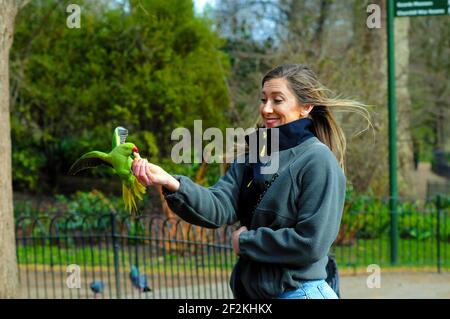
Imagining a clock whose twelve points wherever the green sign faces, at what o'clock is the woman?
The woman is roughly at 12 o'clock from the green sign.

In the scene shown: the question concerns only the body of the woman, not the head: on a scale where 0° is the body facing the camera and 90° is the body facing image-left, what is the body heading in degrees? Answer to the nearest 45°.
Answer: approximately 45°

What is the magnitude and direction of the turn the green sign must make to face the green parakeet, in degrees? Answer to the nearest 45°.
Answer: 0° — it already faces it

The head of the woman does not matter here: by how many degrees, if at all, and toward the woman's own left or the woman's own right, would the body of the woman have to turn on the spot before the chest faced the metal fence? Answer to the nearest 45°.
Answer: approximately 135° to the woman's own right

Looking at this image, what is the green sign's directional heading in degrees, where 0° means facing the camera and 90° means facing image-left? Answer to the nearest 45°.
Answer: approximately 0°
